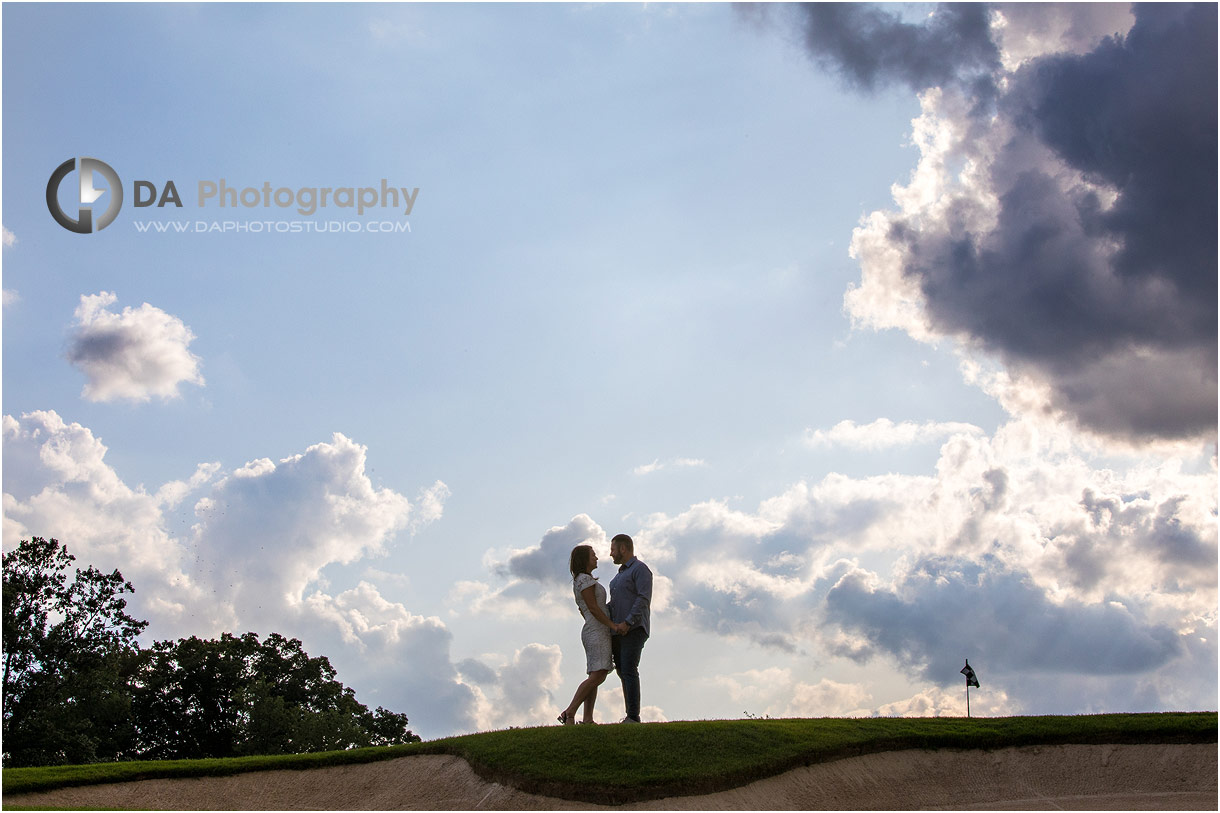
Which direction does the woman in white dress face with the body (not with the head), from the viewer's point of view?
to the viewer's right

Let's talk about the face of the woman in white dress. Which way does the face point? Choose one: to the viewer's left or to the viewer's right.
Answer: to the viewer's right

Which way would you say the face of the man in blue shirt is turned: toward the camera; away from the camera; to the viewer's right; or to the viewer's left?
to the viewer's left

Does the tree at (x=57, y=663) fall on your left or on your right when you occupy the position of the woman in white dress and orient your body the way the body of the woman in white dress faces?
on your left
